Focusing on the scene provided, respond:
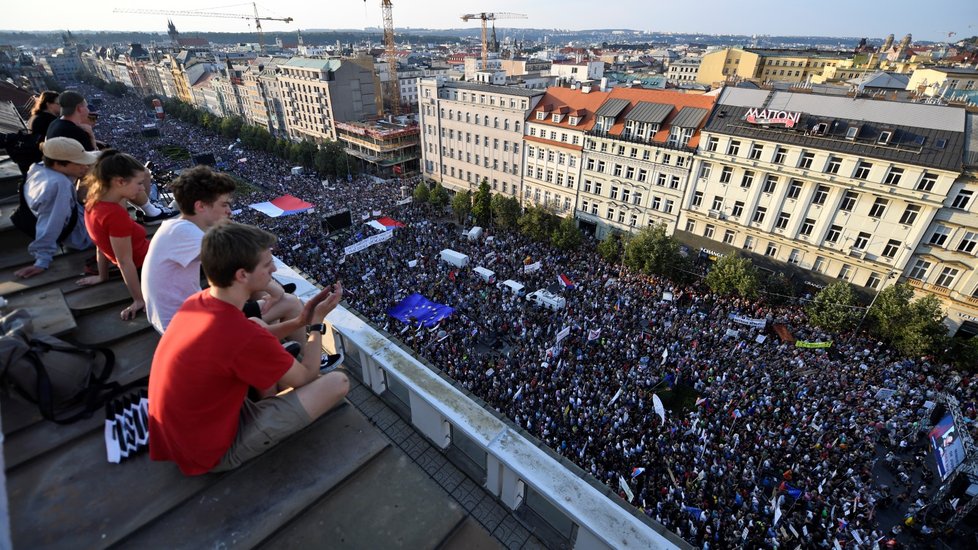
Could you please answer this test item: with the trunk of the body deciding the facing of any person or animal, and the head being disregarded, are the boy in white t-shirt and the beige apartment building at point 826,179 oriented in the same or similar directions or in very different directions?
very different directions

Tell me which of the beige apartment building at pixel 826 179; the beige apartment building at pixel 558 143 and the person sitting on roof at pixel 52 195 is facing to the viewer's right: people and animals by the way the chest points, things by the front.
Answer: the person sitting on roof

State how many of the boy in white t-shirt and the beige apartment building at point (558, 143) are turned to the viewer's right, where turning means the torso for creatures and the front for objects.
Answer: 1

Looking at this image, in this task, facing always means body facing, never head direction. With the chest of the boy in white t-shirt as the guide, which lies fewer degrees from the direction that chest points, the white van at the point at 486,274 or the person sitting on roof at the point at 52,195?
the white van

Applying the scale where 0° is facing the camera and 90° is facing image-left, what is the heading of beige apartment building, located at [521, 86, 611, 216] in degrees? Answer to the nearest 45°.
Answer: approximately 45°

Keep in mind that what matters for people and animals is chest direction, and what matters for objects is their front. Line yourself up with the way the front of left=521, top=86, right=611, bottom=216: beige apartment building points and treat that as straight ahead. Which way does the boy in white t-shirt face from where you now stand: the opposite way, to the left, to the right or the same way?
the opposite way

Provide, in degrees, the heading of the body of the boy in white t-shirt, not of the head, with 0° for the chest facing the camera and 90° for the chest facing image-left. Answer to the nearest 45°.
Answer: approximately 270°

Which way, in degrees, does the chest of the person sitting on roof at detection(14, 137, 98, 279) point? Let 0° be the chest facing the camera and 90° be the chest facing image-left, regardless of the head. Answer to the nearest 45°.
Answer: approximately 270°

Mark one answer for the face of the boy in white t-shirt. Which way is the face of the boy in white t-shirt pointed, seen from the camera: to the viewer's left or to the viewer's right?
to the viewer's right

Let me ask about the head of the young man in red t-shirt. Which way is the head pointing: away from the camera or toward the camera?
away from the camera
